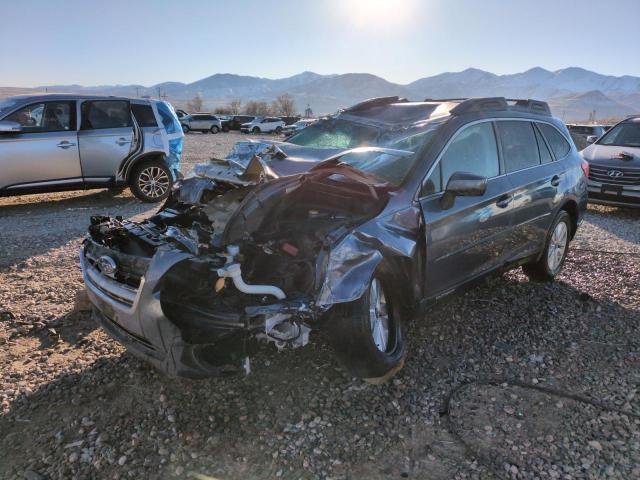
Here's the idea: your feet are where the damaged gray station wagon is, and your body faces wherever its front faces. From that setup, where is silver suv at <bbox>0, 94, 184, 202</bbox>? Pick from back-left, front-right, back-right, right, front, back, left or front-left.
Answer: right

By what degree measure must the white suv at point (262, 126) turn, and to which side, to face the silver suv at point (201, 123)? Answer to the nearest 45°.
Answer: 0° — it already faces it

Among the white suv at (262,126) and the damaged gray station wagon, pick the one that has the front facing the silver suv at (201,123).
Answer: the white suv

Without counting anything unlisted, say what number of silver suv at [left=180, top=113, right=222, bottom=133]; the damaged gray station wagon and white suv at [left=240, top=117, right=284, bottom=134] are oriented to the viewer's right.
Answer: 0

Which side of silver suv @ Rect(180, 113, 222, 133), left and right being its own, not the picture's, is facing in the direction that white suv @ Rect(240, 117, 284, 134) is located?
back

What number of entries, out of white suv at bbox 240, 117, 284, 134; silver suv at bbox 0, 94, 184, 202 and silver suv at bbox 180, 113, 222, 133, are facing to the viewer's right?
0

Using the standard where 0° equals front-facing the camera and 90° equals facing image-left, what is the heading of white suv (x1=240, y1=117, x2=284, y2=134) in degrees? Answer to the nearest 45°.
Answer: approximately 45°

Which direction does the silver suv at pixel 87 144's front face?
to the viewer's left

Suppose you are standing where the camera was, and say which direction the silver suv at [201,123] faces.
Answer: facing the viewer and to the left of the viewer

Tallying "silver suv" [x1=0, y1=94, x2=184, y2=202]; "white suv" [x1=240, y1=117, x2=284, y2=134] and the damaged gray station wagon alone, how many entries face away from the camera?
0

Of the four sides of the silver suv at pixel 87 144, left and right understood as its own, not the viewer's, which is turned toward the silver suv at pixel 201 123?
right

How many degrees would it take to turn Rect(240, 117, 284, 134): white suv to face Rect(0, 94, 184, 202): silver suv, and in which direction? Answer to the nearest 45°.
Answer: approximately 45° to its left

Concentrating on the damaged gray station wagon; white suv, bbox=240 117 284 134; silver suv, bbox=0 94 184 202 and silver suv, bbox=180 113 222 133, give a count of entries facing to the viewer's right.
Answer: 0

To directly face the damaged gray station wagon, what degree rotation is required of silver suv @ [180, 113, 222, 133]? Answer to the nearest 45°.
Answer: approximately 45° to its left
